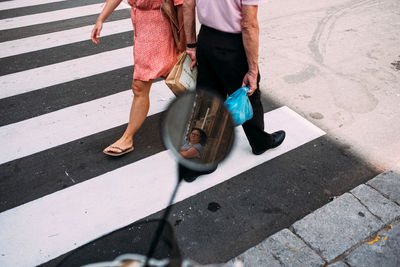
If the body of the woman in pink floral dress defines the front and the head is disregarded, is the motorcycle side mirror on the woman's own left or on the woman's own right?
on the woman's own left

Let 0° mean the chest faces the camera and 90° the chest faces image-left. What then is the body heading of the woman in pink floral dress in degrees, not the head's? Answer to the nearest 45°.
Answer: approximately 45°

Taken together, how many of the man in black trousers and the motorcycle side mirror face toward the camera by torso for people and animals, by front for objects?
1

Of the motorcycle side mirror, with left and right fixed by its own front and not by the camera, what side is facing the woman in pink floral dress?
back

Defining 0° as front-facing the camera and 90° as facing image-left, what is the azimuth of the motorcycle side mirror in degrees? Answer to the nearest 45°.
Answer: approximately 0°

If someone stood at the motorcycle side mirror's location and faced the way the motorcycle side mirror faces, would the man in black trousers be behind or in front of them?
behind
